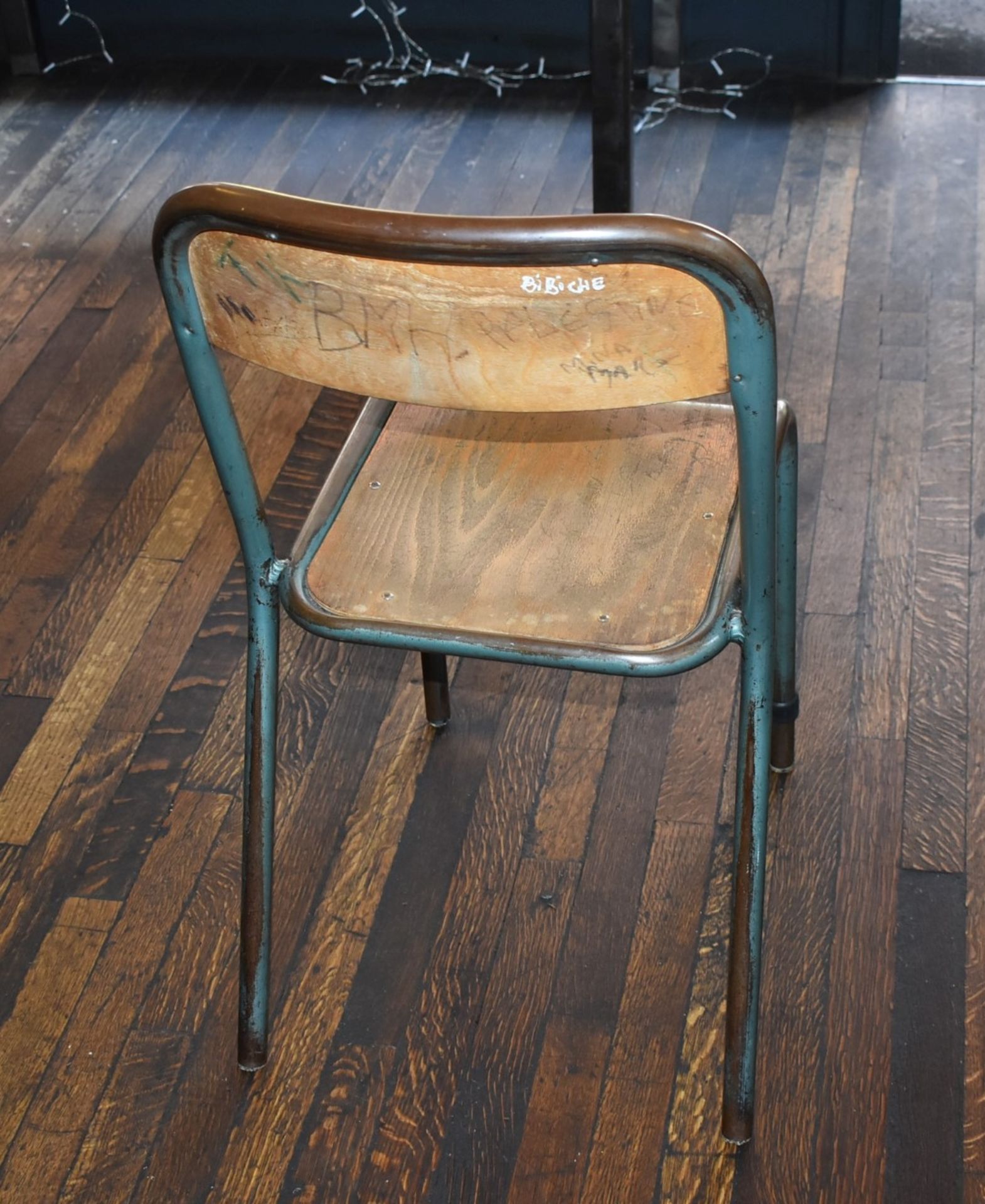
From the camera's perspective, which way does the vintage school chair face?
away from the camera

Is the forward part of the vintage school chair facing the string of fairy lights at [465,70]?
yes

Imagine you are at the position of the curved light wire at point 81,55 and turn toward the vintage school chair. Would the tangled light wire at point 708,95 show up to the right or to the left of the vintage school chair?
left

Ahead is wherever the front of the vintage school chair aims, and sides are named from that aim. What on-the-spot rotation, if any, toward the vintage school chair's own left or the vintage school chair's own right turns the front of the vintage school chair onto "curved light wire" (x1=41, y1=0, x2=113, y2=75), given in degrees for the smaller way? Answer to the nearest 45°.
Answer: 0° — it already faces it

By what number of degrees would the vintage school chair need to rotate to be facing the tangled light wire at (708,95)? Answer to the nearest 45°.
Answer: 0° — it already faces it
